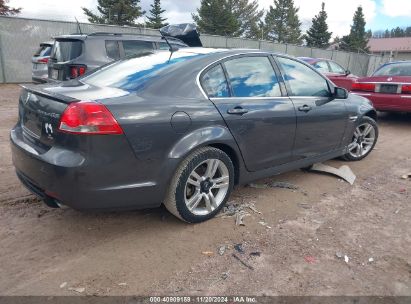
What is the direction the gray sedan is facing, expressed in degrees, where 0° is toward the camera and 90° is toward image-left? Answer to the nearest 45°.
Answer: approximately 225°

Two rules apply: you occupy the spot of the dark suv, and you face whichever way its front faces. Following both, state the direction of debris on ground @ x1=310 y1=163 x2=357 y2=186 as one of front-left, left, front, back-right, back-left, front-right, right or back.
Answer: right

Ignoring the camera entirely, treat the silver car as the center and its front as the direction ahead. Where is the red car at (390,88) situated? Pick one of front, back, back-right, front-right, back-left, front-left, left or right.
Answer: right

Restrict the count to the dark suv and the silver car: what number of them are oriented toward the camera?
0

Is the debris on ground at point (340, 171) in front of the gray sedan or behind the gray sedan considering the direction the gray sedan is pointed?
in front

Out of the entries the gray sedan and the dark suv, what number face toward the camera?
0

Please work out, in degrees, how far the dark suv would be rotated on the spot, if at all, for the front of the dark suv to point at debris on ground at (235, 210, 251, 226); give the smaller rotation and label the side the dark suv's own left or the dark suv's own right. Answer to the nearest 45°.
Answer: approximately 135° to the dark suv's own right

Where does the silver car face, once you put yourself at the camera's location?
facing away from the viewer and to the right of the viewer

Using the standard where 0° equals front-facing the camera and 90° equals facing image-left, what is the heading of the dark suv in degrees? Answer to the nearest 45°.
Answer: approximately 225°
